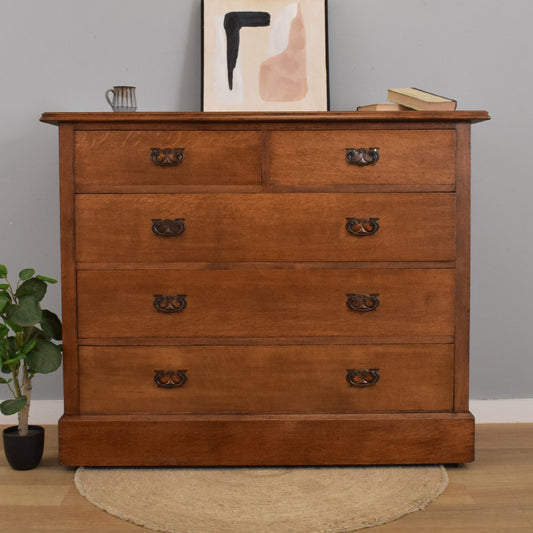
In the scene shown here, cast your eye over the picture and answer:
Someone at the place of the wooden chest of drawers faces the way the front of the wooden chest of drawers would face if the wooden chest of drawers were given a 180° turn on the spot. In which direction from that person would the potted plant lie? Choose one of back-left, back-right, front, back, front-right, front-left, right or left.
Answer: left

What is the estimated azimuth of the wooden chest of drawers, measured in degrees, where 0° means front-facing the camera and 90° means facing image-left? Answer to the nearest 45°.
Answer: approximately 0°

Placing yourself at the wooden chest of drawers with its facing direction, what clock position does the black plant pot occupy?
The black plant pot is roughly at 3 o'clock from the wooden chest of drawers.
